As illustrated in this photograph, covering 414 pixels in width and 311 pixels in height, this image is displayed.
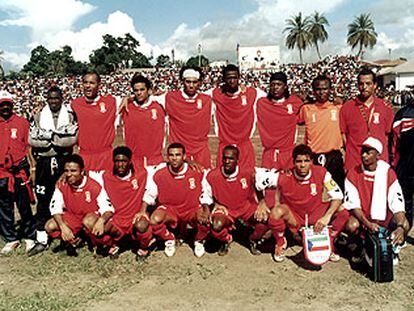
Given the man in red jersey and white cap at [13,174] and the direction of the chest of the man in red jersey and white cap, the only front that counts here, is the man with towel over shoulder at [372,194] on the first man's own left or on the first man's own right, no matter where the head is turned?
on the first man's own left

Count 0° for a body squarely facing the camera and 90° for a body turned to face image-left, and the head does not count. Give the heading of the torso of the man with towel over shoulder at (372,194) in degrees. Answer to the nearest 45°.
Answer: approximately 0°

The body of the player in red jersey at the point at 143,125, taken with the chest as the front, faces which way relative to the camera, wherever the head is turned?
toward the camera

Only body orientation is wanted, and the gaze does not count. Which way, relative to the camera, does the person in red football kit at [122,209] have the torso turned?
toward the camera

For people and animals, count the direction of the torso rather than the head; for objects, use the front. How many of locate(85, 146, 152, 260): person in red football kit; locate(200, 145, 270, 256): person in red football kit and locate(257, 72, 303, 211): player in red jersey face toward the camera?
3

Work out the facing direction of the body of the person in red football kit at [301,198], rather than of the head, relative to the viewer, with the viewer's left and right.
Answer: facing the viewer

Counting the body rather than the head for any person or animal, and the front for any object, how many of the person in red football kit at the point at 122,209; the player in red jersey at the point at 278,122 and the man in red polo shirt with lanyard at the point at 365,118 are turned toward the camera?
3

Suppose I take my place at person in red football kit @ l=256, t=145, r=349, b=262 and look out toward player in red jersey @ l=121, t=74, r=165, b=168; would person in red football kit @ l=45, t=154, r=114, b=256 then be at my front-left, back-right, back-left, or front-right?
front-left

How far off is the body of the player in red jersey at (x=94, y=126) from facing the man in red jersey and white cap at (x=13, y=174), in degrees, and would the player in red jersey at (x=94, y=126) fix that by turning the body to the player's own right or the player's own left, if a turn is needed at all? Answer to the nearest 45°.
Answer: approximately 90° to the player's own right

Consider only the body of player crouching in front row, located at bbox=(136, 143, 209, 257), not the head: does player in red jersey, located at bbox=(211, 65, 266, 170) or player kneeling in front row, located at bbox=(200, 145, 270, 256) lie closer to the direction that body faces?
the player kneeling in front row

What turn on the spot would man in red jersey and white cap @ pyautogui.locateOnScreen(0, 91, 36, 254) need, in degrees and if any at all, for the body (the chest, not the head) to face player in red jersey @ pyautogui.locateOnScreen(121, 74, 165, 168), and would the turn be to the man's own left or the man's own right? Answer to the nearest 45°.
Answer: approximately 90° to the man's own left

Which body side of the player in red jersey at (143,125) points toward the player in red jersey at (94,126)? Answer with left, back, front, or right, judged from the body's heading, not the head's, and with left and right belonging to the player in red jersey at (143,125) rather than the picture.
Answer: right

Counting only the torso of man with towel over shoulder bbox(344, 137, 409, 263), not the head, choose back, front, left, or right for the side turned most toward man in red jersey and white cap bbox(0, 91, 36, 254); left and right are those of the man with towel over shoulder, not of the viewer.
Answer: right

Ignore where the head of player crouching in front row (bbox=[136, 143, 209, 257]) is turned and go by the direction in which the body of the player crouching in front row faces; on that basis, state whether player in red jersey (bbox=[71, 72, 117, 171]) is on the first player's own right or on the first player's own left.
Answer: on the first player's own right

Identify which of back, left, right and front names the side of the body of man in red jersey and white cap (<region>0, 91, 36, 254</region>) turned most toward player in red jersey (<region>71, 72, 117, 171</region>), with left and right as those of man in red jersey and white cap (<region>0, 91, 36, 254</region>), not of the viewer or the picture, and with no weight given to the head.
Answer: left

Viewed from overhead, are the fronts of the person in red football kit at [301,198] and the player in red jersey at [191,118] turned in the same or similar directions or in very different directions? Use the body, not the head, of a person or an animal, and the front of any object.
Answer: same or similar directions

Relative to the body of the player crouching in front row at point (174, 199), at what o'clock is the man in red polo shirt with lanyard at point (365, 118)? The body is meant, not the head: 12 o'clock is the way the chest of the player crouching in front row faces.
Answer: The man in red polo shirt with lanyard is roughly at 9 o'clock from the player crouching in front row.

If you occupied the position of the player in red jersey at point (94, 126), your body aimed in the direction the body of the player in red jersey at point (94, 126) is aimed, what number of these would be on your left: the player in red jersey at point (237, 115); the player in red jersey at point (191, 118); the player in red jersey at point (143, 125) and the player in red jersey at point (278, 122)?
4
